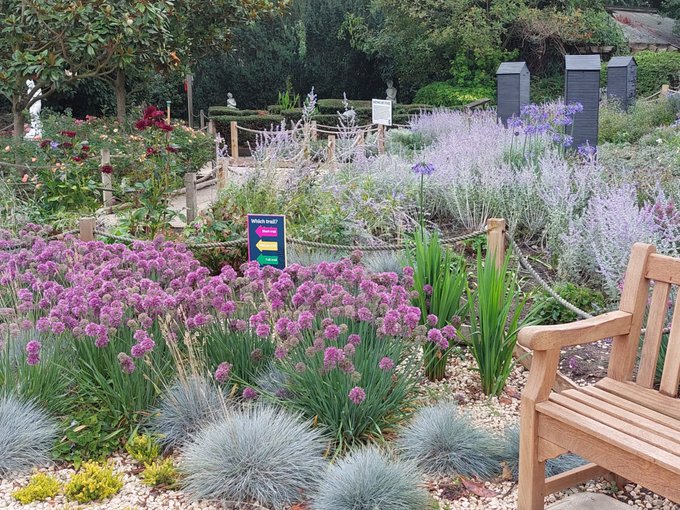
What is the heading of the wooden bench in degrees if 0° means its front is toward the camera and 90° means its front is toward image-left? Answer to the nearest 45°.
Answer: approximately 45°

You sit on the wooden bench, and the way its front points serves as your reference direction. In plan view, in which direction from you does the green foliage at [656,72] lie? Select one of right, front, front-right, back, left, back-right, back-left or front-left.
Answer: back-right

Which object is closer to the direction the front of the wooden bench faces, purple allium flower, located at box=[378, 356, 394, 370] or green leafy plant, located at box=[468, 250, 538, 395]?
the purple allium flower

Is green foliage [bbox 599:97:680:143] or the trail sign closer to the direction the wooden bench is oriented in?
the trail sign

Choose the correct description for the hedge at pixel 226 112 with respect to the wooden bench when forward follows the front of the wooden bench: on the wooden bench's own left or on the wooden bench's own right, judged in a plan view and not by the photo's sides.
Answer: on the wooden bench's own right

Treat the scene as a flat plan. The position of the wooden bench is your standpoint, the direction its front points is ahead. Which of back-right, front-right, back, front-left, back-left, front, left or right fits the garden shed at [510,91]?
back-right

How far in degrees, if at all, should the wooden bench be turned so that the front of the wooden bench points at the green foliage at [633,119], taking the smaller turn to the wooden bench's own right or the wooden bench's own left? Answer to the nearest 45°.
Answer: approximately 135° to the wooden bench's own right

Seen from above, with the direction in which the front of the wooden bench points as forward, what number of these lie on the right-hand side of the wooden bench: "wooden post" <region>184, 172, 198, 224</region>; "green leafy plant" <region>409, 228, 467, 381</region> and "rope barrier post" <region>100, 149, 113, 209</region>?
3

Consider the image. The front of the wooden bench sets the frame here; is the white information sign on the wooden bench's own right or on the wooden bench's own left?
on the wooden bench's own right

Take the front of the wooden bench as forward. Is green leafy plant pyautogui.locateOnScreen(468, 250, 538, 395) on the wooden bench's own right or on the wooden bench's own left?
on the wooden bench's own right

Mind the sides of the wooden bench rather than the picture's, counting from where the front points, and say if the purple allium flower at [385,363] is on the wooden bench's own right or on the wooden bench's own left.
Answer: on the wooden bench's own right

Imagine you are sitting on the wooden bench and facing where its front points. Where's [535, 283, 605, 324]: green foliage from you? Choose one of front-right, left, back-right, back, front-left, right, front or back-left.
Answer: back-right

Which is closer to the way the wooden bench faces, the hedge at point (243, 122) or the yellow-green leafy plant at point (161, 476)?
the yellow-green leafy plant
